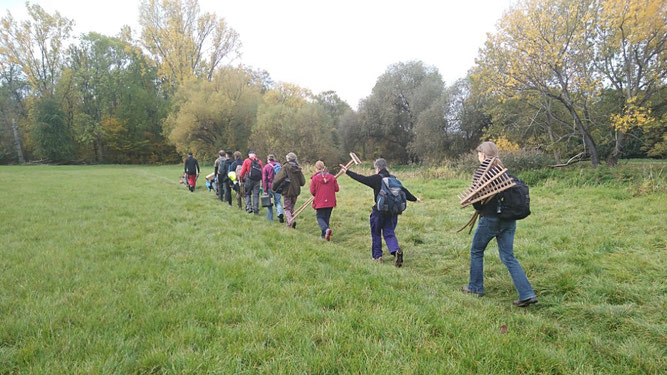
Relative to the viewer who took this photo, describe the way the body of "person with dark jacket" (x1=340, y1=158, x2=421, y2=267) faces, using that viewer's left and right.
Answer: facing away from the viewer and to the left of the viewer

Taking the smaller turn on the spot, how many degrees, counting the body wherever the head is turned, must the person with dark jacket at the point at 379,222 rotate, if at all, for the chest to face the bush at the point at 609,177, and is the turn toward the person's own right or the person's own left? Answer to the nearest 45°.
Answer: approximately 90° to the person's own right

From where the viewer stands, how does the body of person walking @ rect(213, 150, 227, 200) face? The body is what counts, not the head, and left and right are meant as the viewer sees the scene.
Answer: facing away from the viewer and to the left of the viewer

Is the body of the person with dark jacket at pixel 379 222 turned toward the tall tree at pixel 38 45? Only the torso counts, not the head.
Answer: yes

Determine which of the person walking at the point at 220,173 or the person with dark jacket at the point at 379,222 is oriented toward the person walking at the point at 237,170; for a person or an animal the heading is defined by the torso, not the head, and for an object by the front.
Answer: the person with dark jacket

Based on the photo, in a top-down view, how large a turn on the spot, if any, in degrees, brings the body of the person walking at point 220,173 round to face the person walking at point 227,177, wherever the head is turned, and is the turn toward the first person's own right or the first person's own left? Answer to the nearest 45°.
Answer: approximately 180°

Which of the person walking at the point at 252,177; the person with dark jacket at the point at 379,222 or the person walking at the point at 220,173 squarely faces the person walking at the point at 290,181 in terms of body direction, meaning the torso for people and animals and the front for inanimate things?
the person with dark jacket

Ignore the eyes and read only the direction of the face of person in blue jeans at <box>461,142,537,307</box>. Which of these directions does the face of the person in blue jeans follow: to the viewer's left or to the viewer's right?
to the viewer's left

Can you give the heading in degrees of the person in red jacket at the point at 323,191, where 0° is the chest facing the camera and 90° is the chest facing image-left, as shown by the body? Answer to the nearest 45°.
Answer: approximately 135°

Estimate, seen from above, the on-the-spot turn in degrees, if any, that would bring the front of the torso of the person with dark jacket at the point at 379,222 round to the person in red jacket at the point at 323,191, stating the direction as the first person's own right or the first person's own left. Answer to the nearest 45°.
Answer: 0° — they already face them

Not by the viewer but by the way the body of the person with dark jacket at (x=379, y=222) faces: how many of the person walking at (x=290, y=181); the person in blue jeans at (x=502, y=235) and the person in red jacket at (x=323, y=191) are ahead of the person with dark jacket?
2

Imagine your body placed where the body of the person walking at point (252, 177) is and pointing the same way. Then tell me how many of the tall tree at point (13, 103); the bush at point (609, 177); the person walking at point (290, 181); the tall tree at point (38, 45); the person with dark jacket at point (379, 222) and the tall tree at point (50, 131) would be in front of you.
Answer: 3

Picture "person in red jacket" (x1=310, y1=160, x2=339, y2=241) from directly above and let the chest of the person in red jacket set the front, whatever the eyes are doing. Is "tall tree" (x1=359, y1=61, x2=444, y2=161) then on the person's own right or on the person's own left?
on the person's own right
